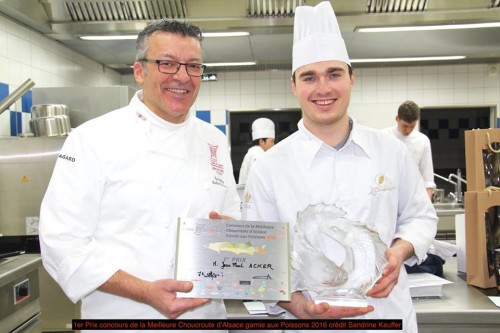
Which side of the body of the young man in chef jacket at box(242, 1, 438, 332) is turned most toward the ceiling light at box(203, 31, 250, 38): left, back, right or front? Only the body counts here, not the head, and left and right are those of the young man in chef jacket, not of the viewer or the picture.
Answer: back

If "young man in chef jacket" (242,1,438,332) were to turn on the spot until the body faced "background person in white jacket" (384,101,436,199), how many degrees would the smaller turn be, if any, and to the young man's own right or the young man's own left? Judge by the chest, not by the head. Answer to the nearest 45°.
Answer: approximately 180°

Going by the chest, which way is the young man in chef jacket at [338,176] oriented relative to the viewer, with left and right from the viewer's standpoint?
facing the viewer

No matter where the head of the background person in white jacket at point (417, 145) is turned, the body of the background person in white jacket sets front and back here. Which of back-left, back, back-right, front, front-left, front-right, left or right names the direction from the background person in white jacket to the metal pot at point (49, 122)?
front-right

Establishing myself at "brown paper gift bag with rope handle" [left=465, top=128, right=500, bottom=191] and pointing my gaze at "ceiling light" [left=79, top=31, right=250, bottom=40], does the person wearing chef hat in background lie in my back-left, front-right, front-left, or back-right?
front-right

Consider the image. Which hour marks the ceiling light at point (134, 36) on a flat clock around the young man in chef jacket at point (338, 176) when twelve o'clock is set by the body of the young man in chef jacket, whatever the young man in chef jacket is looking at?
The ceiling light is roughly at 5 o'clock from the young man in chef jacket.

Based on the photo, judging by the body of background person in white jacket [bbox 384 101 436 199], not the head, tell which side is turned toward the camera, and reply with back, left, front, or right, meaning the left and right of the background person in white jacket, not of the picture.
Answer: front

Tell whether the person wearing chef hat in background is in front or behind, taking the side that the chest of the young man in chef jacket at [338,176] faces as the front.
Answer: behind

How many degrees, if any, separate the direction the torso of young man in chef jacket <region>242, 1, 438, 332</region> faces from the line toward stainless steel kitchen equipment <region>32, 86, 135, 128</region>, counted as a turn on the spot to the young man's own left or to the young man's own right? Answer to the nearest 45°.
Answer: approximately 135° to the young man's own right
